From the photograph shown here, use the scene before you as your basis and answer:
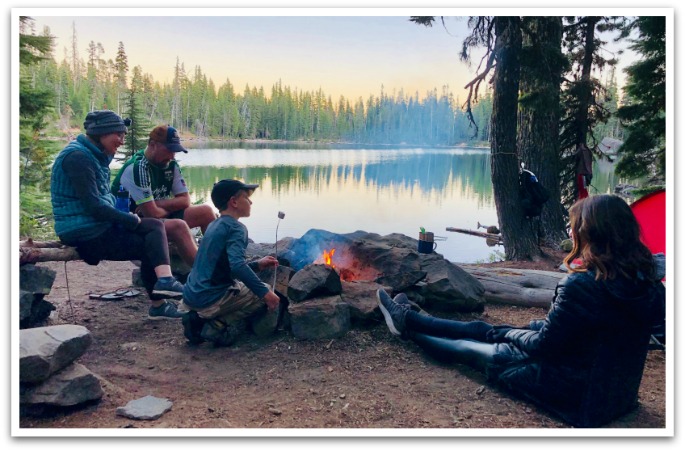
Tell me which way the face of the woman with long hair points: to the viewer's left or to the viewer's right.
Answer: to the viewer's left

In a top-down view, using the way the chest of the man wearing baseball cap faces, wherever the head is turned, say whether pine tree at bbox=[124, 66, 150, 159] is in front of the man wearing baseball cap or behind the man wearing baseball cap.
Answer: behind

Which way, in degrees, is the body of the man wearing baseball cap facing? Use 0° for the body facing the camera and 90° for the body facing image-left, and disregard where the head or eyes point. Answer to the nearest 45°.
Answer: approximately 315°

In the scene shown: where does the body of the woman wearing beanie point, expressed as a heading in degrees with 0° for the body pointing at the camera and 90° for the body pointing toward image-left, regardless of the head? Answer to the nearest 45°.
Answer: approximately 270°

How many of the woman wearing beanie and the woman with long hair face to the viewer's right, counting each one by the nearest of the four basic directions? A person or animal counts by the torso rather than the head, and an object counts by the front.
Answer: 1

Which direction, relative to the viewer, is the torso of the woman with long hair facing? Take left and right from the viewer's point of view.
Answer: facing away from the viewer and to the left of the viewer

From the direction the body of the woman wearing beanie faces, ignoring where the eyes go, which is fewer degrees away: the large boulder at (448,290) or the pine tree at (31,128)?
the large boulder

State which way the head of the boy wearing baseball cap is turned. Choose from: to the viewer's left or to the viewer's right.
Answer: to the viewer's right
